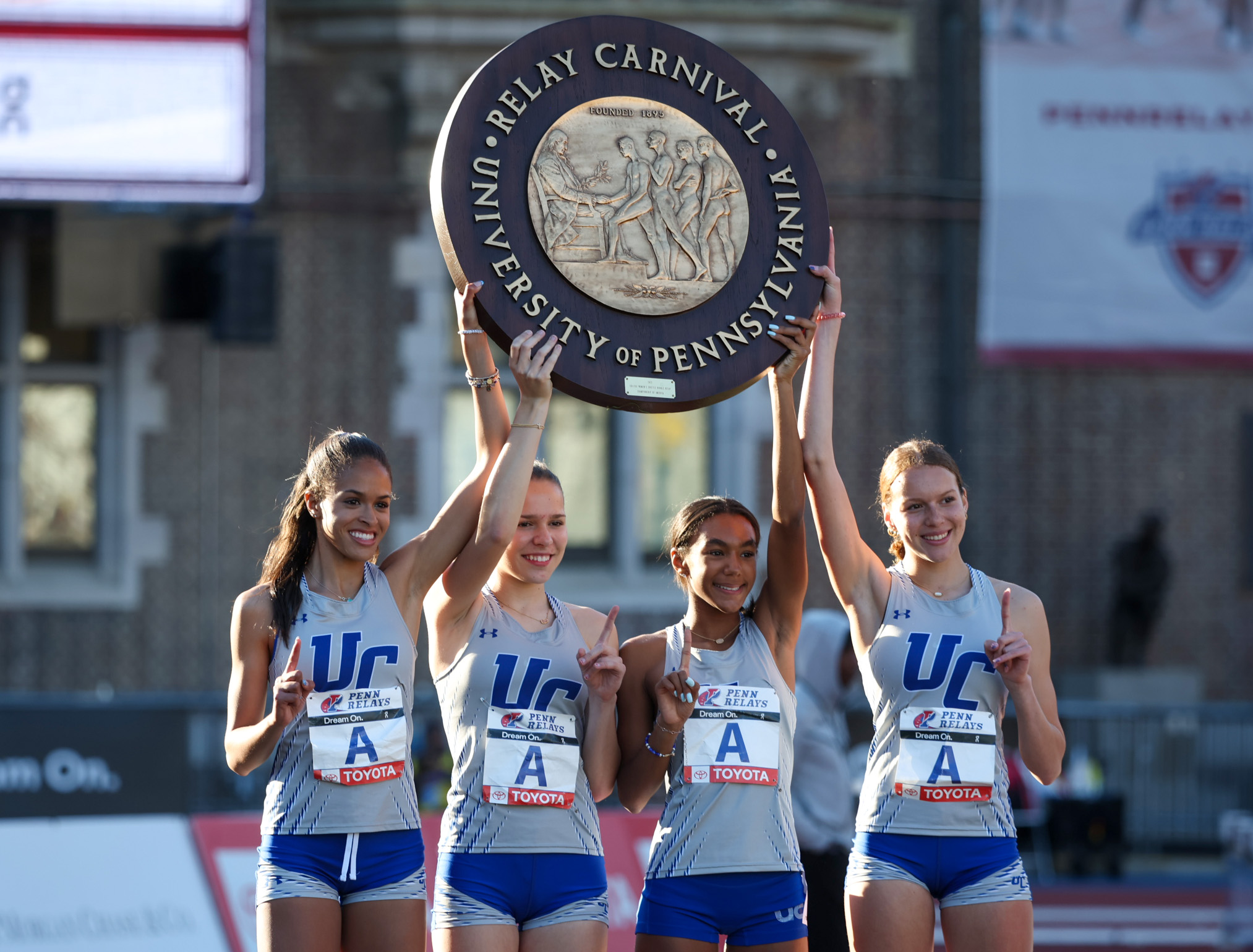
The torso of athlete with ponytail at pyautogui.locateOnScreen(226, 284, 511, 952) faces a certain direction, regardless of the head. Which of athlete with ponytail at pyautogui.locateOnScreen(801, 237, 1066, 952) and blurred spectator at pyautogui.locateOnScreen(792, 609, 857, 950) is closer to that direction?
the athlete with ponytail

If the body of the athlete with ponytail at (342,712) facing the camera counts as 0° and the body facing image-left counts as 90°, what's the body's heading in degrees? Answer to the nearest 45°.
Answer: approximately 0°

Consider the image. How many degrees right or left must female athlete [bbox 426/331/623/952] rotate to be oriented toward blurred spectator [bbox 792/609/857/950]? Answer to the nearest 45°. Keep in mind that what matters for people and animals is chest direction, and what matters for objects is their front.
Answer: approximately 135° to their left

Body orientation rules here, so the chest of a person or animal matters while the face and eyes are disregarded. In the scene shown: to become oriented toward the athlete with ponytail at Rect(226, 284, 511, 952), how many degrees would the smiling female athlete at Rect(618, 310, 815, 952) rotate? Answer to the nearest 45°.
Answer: approximately 90° to their right

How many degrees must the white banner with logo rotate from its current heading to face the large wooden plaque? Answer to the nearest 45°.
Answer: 0° — it already faces it

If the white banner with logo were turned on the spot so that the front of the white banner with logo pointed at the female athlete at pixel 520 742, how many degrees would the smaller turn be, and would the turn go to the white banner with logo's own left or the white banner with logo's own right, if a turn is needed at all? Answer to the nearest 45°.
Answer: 0° — it already faces them
